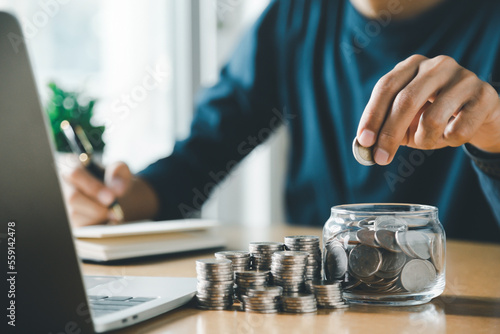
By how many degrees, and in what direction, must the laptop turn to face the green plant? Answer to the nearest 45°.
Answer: approximately 45° to its left

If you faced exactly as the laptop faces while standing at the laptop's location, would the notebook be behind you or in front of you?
in front

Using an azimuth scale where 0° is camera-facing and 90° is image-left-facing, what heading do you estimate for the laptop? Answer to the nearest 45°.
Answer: approximately 225°
